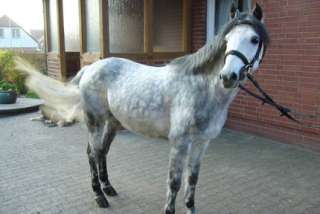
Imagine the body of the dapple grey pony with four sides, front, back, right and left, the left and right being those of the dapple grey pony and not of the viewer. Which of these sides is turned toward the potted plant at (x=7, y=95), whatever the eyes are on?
back

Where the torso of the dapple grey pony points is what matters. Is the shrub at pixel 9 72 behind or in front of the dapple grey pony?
behind

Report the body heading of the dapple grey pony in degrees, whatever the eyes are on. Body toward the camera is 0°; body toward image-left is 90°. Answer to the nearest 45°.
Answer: approximately 315°
